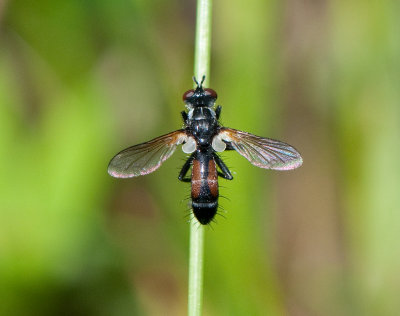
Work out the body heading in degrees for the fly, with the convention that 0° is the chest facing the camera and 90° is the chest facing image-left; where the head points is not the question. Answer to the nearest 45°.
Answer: approximately 180°
